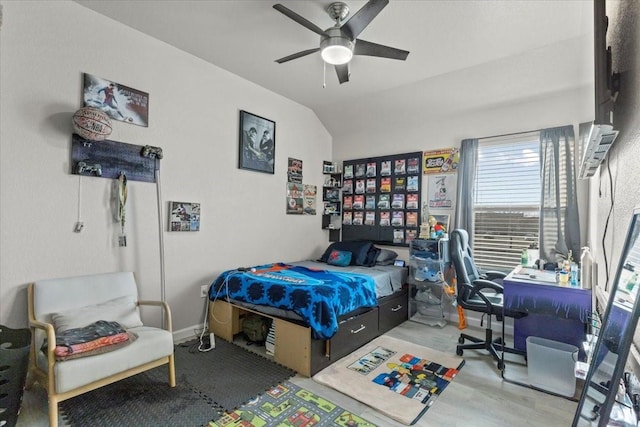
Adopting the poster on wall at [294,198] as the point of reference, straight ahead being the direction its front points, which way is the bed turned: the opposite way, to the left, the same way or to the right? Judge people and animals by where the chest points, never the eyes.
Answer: to the right

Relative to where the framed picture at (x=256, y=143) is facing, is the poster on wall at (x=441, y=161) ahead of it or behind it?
ahead

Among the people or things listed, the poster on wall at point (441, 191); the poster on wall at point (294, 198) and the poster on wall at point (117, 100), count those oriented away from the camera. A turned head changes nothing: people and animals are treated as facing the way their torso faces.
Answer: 0

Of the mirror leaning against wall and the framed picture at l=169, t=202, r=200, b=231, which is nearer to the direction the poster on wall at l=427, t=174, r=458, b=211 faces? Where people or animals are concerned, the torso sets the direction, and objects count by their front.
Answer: the mirror leaning against wall

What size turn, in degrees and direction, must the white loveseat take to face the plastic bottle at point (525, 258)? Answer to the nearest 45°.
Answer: approximately 45° to its left

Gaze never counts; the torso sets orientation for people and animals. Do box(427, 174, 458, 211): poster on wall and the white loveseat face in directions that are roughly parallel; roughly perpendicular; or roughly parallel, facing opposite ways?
roughly perpendicular

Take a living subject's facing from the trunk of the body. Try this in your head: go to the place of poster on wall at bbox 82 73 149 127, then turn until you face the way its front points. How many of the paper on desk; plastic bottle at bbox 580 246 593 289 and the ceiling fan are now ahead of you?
3

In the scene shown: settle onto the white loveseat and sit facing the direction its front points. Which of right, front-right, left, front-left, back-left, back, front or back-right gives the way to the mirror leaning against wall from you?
front

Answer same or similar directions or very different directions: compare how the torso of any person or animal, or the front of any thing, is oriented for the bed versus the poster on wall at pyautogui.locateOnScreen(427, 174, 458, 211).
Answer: same or similar directions

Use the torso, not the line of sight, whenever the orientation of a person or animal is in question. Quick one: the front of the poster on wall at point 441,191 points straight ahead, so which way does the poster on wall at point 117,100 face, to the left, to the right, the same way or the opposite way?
to the left

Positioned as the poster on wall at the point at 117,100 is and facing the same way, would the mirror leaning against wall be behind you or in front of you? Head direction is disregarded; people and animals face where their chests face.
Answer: in front

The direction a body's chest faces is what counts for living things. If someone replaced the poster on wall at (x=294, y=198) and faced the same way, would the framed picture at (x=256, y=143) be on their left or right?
on their right

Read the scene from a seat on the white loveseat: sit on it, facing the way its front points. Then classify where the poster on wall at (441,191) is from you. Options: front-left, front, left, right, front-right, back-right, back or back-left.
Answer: front-left

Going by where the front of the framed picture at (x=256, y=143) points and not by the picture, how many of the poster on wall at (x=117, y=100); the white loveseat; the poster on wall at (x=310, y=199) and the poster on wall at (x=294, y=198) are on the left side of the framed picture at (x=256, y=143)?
2

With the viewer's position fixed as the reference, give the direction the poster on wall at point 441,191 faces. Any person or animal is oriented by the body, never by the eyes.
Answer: facing the viewer

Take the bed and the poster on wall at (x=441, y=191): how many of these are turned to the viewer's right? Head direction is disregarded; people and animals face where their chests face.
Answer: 0

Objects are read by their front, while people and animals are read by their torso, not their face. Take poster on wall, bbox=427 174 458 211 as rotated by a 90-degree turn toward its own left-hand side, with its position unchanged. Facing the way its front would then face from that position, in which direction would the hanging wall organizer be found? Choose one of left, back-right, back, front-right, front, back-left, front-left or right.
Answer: back-right

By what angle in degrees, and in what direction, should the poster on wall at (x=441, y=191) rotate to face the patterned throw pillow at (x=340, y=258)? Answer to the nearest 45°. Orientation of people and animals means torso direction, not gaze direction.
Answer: approximately 90° to its right

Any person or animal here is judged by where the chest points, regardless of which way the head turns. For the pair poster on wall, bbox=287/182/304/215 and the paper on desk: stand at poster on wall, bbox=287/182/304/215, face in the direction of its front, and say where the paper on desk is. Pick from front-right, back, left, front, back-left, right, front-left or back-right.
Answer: front

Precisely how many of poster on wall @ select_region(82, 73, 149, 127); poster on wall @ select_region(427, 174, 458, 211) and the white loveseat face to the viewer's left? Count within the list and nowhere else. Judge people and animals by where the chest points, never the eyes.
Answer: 0

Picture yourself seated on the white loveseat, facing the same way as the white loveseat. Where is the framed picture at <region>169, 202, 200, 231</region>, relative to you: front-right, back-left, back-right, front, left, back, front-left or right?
left

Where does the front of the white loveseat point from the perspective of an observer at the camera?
facing the viewer and to the right of the viewer
